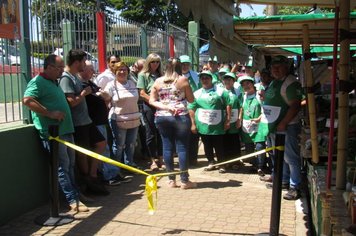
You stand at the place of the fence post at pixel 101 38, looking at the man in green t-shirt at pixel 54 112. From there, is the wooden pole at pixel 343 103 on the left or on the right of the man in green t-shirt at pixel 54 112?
left

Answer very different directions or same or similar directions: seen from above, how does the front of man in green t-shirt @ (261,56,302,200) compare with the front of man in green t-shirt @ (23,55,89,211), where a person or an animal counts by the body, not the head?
very different directions

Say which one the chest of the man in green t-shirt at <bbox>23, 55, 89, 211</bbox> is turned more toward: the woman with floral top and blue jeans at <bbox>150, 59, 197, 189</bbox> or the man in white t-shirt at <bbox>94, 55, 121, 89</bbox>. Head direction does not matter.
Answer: the woman with floral top and blue jeans

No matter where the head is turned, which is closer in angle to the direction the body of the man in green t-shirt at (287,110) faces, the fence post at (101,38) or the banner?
the banner

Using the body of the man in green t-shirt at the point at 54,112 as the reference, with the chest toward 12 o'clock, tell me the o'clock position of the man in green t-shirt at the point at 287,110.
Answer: the man in green t-shirt at the point at 287,110 is roughly at 12 o'clock from the man in green t-shirt at the point at 54,112.

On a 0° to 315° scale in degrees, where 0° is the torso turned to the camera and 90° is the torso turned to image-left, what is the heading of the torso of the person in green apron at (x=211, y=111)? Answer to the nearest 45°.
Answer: approximately 0°

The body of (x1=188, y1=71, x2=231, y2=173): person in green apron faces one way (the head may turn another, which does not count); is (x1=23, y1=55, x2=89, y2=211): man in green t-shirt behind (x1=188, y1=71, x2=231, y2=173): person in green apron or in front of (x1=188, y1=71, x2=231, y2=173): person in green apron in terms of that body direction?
in front

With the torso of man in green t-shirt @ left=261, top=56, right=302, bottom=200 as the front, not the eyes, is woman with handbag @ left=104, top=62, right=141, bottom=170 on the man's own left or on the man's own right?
on the man's own right

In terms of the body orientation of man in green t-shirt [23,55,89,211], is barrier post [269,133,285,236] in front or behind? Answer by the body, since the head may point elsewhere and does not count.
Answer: in front

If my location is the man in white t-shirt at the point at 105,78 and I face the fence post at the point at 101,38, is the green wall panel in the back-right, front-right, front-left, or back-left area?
back-left

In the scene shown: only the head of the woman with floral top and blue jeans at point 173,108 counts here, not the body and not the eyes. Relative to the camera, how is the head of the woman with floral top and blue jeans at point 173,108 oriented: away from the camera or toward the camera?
away from the camera

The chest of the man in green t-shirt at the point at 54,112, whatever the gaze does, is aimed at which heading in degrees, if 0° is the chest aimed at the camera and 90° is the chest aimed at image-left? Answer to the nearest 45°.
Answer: approximately 270°

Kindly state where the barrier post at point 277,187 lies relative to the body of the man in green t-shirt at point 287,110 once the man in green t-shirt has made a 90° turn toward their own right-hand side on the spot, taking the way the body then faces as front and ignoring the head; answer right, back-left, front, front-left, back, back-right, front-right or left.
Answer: back-left

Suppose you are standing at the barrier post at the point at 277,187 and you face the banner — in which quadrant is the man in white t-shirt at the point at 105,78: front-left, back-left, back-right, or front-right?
front-right

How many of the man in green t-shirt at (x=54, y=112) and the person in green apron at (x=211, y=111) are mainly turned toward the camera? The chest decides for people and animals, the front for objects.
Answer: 1

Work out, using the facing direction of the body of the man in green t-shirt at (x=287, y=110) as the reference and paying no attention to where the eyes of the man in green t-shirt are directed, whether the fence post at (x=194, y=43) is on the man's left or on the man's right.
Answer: on the man's right
